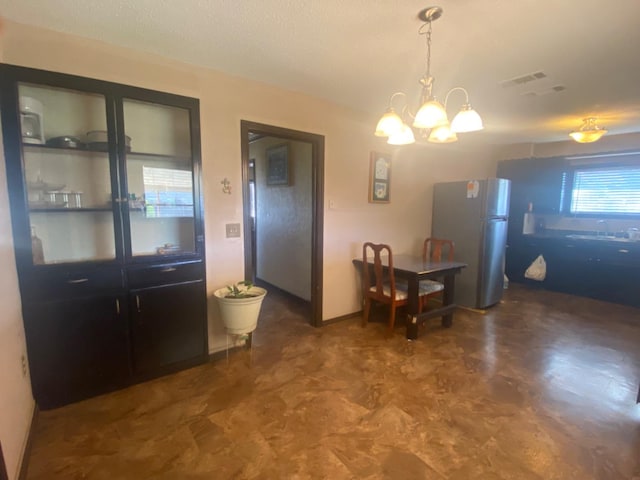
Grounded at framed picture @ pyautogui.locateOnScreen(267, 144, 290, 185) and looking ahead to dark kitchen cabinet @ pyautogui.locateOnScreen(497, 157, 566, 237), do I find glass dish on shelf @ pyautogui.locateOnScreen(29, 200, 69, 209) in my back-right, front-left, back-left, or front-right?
back-right

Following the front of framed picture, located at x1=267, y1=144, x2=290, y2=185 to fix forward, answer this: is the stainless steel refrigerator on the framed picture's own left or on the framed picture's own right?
on the framed picture's own left

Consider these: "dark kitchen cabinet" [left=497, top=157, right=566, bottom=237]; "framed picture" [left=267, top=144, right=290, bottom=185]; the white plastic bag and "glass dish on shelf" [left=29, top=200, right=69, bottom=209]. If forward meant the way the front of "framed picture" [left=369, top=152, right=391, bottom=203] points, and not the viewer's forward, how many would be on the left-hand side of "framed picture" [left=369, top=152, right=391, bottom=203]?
2

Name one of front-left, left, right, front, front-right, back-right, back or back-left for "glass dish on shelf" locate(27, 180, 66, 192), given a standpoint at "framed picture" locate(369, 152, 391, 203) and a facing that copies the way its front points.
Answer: right

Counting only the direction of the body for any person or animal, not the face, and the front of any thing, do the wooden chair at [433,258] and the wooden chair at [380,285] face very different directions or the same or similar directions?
very different directions

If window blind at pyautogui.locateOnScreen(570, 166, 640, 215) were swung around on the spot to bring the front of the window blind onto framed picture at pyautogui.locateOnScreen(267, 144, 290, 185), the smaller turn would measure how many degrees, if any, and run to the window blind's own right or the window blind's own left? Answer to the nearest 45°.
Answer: approximately 45° to the window blind's own right

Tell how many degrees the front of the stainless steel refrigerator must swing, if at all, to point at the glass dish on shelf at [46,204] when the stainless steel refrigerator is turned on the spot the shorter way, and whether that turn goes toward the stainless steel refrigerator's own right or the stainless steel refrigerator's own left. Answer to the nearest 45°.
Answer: approximately 90° to the stainless steel refrigerator's own right

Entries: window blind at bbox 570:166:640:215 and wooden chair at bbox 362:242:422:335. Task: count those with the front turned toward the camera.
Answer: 1
